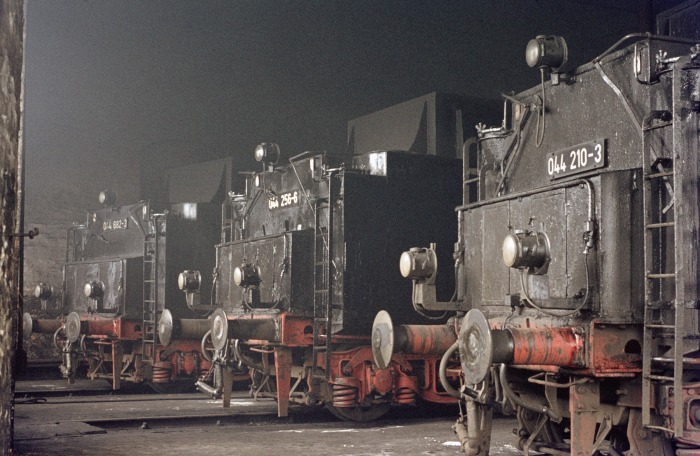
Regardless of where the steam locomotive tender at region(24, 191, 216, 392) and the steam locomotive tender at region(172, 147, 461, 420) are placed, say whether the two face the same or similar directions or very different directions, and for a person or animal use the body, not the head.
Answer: same or similar directions

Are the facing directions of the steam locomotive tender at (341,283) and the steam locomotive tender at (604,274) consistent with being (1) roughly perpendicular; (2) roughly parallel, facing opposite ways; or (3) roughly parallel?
roughly parallel
